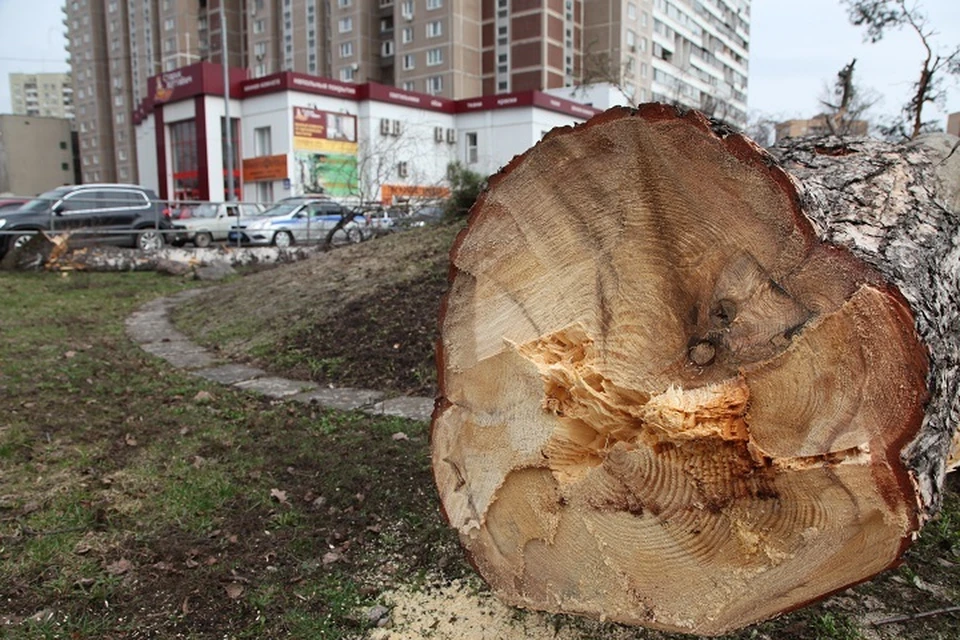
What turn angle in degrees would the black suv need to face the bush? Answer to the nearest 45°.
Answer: approximately 135° to its left

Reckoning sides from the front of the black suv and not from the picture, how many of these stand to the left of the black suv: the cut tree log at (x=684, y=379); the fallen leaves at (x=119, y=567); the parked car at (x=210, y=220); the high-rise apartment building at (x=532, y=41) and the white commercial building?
2

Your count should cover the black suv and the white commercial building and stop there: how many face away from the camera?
0

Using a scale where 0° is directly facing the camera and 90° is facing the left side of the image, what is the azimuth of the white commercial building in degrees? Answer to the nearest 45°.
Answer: approximately 45°

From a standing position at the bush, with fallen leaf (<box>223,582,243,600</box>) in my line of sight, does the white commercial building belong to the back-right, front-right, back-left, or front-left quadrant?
back-right

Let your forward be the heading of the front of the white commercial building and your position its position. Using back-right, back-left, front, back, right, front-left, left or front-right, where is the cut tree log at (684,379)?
front-left

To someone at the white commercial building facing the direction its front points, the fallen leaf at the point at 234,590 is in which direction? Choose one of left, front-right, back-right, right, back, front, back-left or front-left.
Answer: front-left

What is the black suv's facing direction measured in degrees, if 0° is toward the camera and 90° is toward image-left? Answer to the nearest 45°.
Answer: approximately 90°

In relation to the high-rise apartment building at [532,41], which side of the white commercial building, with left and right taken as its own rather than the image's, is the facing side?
back

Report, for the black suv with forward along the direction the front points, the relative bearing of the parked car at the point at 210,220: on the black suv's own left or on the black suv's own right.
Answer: on the black suv's own right

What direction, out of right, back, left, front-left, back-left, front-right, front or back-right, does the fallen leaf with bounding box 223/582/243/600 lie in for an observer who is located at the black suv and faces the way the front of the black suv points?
left

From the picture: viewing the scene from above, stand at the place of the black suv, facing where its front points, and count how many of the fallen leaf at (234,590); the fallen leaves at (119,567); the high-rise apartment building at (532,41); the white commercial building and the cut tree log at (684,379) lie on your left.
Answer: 3
